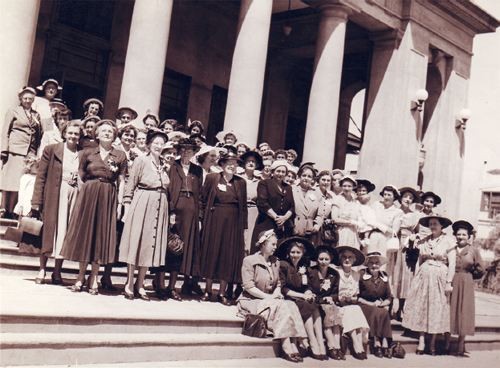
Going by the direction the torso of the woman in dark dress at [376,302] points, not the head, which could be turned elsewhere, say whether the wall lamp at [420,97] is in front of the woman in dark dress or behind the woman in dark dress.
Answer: behind

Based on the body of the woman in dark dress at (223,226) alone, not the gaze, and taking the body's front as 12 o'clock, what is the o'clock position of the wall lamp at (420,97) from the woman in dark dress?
The wall lamp is roughly at 7 o'clock from the woman in dark dress.

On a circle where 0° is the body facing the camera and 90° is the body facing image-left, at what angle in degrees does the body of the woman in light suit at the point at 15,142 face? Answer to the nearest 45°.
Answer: approximately 315°

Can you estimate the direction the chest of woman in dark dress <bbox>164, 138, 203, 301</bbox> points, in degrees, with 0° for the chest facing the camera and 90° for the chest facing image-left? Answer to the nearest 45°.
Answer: approximately 0°

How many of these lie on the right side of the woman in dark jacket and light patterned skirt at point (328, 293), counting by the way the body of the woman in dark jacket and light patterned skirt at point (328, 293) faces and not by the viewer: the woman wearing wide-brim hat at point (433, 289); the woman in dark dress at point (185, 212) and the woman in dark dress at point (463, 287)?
1

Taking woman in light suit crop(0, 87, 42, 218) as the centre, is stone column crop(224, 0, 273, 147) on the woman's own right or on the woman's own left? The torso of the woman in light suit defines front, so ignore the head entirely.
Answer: on the woman's own left

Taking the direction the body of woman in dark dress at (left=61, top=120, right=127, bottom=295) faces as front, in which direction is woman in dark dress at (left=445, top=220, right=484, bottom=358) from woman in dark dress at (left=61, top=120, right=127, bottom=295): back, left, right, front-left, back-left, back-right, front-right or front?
left

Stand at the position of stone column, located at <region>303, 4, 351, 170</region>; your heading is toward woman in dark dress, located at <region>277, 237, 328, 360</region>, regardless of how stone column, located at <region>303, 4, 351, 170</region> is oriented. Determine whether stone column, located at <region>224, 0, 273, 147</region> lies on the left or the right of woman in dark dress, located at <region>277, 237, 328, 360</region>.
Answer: right

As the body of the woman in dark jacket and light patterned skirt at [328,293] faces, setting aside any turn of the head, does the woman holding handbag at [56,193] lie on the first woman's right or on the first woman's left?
on the first woman's right
